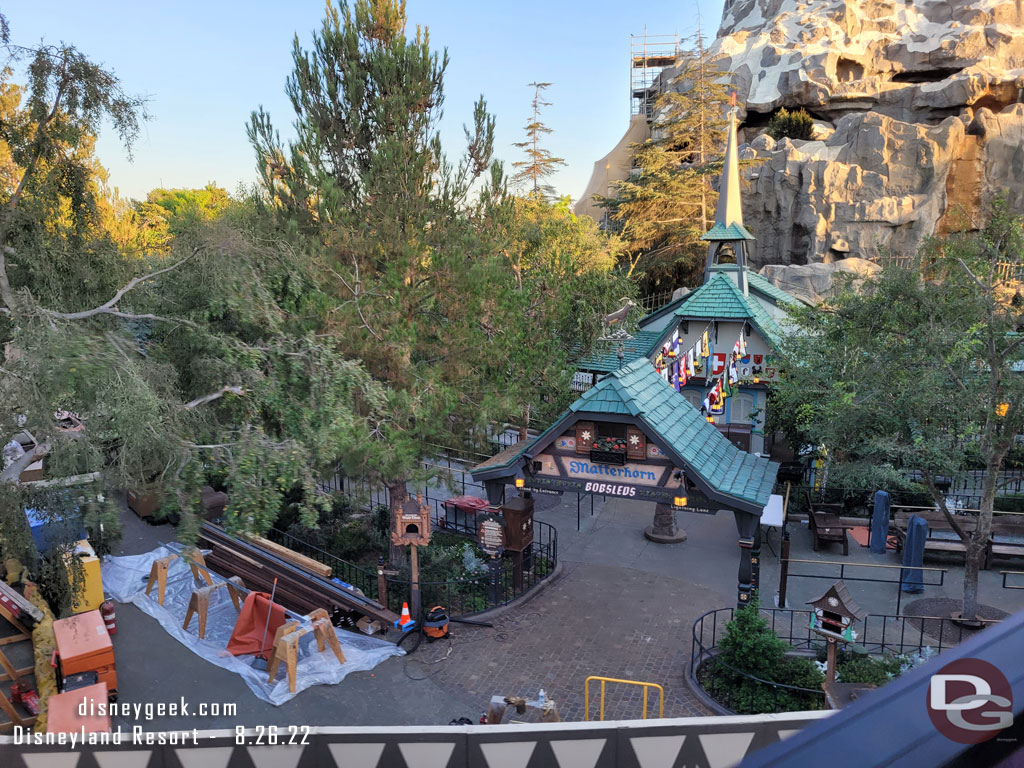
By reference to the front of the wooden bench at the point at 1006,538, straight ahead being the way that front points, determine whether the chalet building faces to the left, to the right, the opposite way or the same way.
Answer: the same way

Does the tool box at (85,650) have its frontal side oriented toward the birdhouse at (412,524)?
no

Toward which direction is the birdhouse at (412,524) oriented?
toward the camera

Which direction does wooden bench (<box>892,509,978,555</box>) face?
toward the camera

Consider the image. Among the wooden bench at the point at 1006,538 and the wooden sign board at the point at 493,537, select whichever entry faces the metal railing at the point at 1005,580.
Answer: the wooden bench

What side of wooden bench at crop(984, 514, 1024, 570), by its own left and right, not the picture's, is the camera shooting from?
front

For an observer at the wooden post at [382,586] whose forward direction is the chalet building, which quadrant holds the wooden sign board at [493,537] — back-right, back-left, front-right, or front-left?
front-right

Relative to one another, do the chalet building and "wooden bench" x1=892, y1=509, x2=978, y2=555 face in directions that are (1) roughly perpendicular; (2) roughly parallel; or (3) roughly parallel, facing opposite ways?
roughly parallel

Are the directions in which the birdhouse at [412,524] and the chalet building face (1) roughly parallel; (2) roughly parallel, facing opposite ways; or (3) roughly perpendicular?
roughly parallel

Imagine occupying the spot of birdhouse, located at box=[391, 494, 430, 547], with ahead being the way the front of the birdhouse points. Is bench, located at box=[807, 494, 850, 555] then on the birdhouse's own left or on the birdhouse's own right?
on the birdhouse's own left

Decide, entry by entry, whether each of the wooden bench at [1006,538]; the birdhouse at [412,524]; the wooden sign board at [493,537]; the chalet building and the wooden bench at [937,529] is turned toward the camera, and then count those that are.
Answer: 5

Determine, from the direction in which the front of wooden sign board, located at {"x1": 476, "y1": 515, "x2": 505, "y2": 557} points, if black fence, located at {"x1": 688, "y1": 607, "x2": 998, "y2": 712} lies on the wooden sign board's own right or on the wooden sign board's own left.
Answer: on the wooden sign board's own left

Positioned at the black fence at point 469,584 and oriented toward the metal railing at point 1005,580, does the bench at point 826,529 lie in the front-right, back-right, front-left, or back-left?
front-left

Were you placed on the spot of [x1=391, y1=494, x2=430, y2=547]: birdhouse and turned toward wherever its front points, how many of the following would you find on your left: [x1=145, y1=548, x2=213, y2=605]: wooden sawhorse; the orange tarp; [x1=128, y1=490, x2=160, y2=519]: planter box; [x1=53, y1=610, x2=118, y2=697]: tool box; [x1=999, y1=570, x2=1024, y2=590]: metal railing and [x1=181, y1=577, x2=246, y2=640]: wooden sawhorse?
1

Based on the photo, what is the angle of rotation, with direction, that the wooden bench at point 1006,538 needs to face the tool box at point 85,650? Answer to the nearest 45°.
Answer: approximately 45° to its right
